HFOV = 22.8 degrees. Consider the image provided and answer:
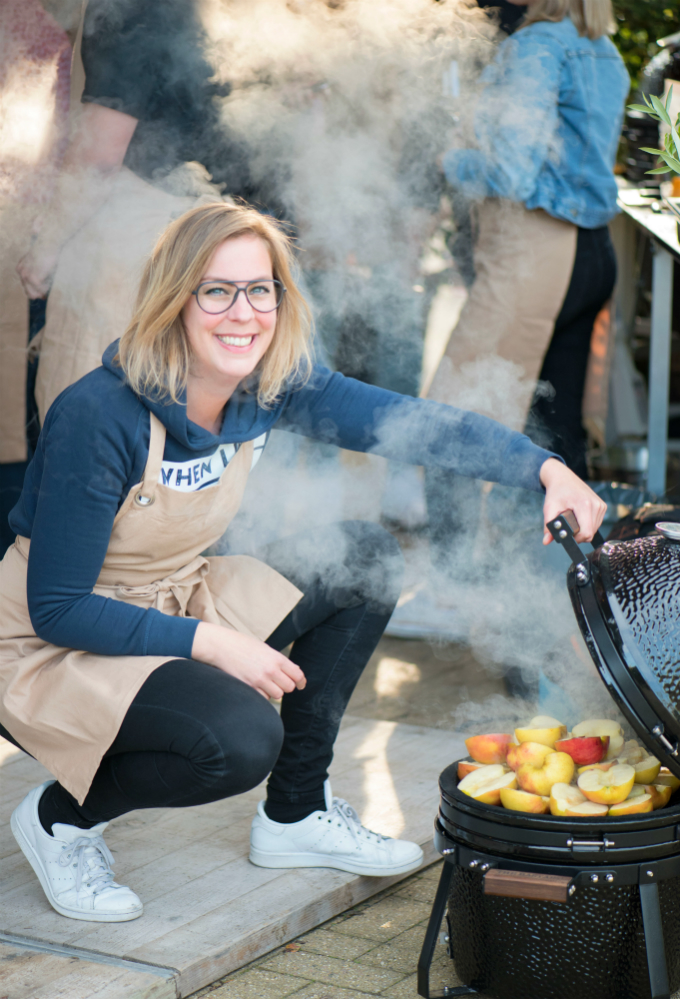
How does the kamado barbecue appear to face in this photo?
to the viewer's left

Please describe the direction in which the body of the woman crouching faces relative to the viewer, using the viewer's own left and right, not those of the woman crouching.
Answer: facing the viewer and to the right of the viewer

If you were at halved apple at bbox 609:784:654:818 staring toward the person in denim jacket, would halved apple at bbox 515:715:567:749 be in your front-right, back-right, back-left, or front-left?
front-left

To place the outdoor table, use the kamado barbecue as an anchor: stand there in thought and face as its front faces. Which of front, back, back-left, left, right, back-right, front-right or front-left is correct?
right

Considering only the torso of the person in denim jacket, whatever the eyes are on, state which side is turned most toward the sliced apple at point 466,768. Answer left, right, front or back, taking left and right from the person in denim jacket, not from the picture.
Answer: left

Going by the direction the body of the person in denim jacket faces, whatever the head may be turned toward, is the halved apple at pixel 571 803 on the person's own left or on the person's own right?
on the person's own left

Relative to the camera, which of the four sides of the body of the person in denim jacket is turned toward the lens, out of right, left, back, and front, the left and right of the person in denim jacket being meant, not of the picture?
left

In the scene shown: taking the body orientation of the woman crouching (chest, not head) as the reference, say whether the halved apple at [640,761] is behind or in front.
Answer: in front

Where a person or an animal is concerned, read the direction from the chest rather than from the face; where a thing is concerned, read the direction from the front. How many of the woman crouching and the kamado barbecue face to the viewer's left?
1
